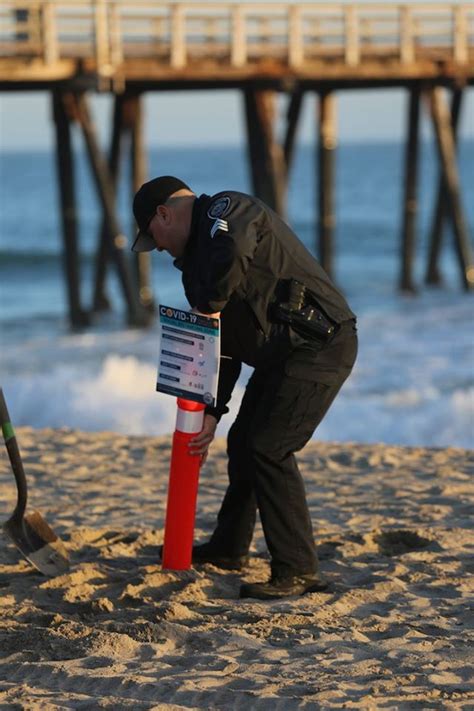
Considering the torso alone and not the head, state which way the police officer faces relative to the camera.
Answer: to the viewer's left

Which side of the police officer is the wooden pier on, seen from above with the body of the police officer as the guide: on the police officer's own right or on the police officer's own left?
on the police officer's own right
